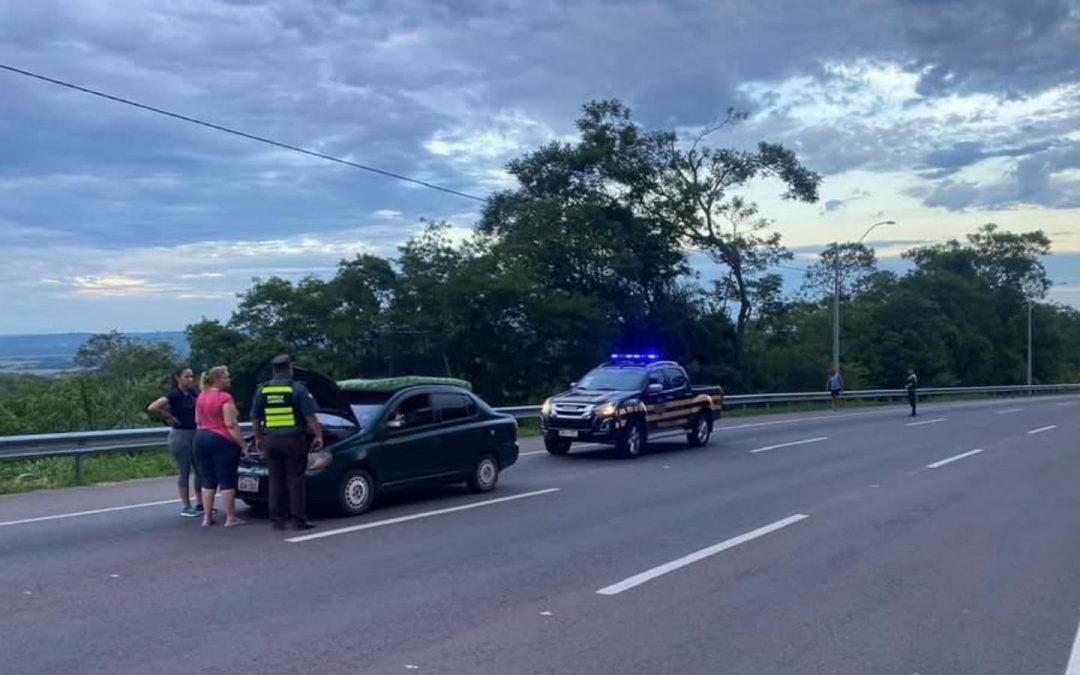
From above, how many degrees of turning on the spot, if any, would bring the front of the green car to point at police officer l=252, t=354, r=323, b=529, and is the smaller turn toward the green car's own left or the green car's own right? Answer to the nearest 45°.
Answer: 0° — it already faces them

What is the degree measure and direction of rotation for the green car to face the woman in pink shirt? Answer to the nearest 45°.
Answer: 0° — it already faces them

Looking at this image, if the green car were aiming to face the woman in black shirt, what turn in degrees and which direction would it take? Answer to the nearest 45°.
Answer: approximately 45° to its right

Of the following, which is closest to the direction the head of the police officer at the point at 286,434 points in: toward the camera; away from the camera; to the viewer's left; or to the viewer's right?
away from the camera

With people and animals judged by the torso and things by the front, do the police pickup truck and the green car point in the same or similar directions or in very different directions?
same or similar directions

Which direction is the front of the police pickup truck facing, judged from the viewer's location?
facing the viewer and to the left of the viewer

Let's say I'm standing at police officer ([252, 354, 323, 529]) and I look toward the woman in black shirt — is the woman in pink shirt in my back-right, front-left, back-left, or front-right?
front-left

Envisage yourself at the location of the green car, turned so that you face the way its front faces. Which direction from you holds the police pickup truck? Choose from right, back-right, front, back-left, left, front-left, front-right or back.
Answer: back

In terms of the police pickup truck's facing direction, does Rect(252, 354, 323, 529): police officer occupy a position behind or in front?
in front

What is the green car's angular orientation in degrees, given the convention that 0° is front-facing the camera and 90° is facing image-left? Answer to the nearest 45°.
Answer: approximately 45°

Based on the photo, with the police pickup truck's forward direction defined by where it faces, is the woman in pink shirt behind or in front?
in front

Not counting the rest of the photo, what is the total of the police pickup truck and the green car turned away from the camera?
0

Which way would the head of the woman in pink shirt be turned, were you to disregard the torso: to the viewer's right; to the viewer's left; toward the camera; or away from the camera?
to the viewer's right
